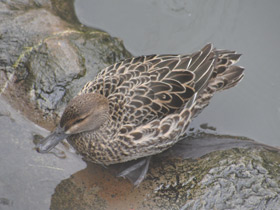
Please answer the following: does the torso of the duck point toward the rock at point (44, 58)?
no

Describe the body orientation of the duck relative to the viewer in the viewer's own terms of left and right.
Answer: facing the viewer and to the left of the viewer
